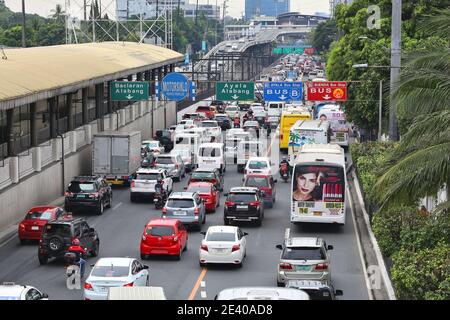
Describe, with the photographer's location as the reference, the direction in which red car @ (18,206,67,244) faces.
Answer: facing away from the viewer and to the right of the viewer

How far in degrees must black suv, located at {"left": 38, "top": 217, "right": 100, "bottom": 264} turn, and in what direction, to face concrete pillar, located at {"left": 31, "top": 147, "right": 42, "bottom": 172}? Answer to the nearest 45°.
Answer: approximately 45° to its left

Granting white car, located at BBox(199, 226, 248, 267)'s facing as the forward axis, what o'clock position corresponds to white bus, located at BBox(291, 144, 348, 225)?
The white bus is roughly at 1 o'clock from the white car.

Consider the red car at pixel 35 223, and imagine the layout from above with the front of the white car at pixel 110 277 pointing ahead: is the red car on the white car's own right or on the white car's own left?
on the white car's own left

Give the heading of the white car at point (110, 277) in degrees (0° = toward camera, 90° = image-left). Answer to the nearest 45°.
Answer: approximately 225°

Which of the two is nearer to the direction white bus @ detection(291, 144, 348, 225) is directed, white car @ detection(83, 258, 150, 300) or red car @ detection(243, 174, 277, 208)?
the red car

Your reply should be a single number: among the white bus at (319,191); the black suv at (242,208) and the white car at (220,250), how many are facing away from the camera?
3

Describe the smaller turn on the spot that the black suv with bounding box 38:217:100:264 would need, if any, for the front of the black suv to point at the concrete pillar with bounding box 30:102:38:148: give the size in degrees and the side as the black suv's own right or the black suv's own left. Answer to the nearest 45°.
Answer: approximately 45° to the black suv's own left

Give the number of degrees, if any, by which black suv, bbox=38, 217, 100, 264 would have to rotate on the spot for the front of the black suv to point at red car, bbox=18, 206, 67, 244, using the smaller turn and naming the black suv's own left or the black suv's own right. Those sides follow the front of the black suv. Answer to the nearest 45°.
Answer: approximately 45° to the black suv's own left

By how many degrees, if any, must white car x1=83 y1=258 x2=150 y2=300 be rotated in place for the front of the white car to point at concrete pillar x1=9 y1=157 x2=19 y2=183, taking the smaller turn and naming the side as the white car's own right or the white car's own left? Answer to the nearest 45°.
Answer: approximately 45° to the white car's own left

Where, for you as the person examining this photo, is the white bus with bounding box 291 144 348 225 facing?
facing away from the viewer

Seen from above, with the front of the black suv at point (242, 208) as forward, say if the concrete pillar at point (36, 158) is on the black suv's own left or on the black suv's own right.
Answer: on the black suv's own left

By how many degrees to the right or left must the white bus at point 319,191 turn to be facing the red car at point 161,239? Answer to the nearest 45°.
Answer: approximately 135° to its left

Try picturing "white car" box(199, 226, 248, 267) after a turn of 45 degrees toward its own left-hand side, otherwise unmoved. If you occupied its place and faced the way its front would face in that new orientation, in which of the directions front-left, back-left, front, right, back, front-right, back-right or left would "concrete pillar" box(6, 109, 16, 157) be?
front

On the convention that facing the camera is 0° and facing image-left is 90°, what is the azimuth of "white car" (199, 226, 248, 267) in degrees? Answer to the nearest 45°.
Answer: approximately 180°
